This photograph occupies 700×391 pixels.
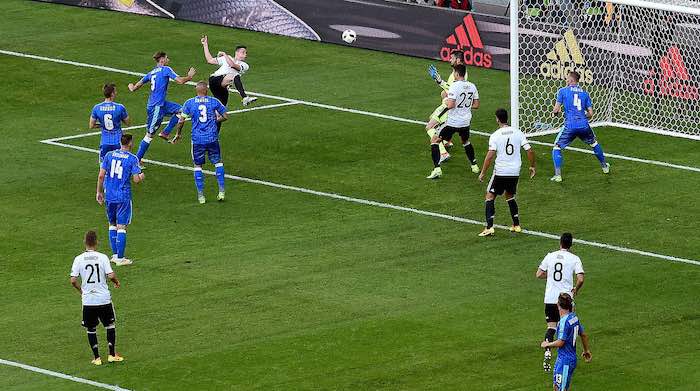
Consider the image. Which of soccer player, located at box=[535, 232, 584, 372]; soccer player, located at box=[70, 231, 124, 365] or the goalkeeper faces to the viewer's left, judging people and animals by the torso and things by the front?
the goalkeeper

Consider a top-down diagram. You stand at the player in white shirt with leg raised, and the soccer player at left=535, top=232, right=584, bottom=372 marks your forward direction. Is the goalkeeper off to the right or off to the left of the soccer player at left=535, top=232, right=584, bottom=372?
left

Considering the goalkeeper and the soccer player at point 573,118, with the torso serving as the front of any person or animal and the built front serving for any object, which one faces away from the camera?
the soccer player

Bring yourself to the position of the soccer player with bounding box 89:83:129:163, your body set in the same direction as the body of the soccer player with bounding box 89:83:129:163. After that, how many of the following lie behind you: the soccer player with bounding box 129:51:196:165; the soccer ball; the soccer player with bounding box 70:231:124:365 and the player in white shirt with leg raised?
1

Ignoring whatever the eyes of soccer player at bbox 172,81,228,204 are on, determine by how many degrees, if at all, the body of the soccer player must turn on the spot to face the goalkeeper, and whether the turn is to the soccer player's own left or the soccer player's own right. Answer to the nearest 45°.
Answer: approximately 90° to the soccer player's own right

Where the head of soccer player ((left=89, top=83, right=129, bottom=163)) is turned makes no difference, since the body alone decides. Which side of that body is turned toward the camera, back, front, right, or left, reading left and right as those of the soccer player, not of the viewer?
back

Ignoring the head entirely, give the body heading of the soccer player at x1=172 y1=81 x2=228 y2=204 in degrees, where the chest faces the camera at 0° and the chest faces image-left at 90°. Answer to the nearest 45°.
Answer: approximately 180°

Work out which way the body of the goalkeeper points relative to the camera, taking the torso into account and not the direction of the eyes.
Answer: to the viewer's left

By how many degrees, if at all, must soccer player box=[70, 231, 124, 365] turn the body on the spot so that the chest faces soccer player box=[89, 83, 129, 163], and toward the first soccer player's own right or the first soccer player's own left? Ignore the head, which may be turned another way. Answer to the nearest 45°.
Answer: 0° — they already face them

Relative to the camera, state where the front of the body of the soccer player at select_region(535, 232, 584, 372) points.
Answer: away from the camera

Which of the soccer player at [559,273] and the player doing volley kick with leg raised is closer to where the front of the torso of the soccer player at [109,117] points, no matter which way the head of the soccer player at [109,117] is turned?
the player doing volley kick with leg raised

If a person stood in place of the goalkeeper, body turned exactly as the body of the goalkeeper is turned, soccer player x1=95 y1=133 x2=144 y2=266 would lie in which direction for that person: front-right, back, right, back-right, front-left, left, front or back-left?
front-left

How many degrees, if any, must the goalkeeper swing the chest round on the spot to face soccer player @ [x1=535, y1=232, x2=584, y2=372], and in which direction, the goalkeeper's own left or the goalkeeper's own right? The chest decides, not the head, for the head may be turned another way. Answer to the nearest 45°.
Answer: approximately 90° to the goalkeeper's own left

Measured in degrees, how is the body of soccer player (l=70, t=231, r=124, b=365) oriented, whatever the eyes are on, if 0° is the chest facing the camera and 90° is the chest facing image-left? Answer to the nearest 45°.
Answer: approximately 180°

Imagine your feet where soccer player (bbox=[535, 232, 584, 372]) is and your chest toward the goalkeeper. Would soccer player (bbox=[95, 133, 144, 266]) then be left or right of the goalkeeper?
left

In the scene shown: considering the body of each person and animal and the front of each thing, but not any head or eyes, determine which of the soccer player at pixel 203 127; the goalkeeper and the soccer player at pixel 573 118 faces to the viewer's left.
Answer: the goalkeeper
